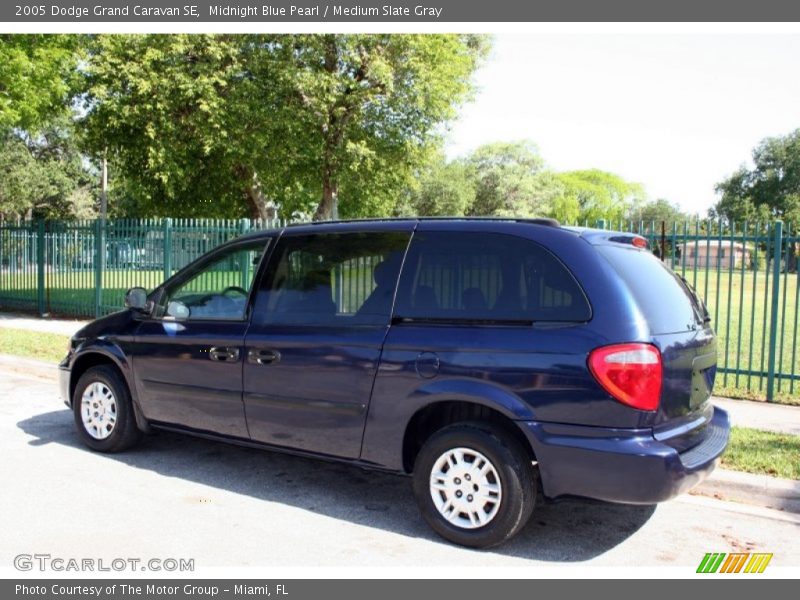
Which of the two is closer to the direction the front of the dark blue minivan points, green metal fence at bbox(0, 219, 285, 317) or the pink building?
the green metal fence

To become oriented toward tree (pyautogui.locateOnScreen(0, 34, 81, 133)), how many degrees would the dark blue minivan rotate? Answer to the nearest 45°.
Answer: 0° — it already faces it

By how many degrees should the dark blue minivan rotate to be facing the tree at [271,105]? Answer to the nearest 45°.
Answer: approximately 45° to its right

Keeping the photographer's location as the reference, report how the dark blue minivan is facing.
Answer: facing away from the viewer and to the left of the viewer

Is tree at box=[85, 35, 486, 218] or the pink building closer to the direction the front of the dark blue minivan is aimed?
the tree

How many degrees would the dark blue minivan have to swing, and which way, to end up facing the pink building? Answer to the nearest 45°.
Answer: approximately 90° to its right
